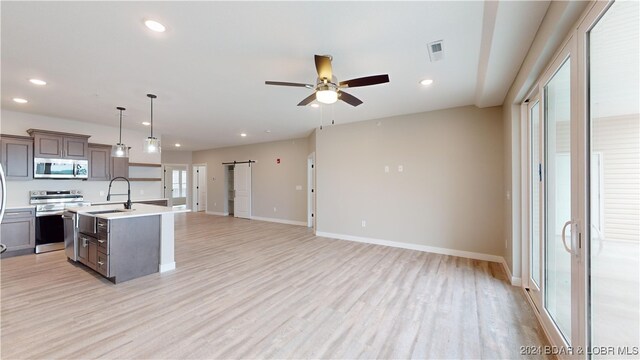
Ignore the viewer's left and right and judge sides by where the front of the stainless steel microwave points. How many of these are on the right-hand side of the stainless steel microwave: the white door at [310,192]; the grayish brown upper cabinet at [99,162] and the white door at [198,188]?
0

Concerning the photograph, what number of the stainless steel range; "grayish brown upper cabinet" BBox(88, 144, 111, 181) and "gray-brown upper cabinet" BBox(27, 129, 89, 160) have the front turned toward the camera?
3

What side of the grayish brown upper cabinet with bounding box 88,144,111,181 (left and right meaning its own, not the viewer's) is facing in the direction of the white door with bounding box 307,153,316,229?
left

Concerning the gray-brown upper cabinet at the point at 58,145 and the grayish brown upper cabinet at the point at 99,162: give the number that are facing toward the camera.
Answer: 2

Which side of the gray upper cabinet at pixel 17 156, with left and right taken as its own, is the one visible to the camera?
front

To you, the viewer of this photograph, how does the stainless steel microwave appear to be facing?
facing the viewer

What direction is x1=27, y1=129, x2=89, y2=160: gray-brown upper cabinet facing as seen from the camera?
toward the camera

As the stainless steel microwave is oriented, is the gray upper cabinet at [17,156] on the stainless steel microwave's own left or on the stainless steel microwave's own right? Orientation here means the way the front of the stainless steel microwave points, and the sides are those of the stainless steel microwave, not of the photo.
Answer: on the stainless steel microwave's own right

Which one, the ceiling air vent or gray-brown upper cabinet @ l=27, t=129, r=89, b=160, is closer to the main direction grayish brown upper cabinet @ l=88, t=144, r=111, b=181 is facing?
the ceiling air vent

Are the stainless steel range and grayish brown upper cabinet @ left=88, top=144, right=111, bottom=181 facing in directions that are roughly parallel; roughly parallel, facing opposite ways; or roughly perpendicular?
roughly parallel

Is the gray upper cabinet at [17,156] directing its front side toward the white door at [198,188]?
no

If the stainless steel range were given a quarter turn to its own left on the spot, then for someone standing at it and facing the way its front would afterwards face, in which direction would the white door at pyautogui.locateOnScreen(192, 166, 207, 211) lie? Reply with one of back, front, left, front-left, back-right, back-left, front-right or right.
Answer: front-left

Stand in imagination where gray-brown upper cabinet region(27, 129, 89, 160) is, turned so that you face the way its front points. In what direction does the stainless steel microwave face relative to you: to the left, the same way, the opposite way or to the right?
the same way
